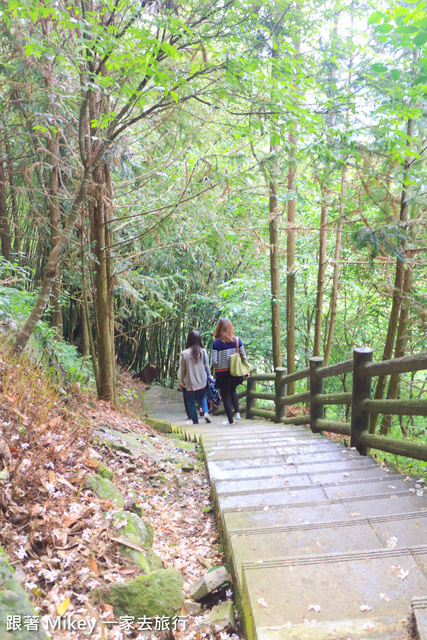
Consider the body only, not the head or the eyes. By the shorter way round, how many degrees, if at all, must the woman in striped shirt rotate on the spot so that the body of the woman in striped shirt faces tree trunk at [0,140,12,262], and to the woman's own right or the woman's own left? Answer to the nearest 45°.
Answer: approximately 90° to the woman's own left

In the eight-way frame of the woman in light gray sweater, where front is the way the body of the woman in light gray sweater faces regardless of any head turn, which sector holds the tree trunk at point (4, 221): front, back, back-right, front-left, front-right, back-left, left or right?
left

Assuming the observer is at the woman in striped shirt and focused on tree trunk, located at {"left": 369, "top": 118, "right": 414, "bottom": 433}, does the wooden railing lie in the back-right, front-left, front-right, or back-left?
front-right

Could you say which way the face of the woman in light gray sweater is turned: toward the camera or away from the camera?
away from the camera

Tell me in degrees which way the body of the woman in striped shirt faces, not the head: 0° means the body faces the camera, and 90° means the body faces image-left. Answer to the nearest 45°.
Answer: approximately 180°

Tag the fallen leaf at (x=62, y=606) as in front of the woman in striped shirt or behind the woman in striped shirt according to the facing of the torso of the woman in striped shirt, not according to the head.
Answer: behind

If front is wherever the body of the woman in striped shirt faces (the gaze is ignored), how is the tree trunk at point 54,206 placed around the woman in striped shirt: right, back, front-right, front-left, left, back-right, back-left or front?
left

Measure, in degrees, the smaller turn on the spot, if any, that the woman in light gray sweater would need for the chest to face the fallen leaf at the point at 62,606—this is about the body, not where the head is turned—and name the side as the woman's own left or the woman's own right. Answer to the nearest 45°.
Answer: approximately 180°

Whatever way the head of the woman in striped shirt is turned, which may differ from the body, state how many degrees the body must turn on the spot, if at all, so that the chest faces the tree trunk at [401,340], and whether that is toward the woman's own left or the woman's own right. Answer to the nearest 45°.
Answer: approximately 90° to the woman's own right

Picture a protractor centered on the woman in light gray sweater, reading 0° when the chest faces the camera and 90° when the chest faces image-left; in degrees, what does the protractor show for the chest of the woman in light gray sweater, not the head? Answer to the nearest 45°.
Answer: approximately 180°

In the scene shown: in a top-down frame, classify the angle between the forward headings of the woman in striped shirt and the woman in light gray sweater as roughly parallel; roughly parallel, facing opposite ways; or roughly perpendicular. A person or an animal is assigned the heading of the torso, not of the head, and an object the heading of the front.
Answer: roughly parallel

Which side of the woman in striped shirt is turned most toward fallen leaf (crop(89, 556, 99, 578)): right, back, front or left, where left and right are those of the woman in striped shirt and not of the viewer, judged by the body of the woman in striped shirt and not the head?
back
